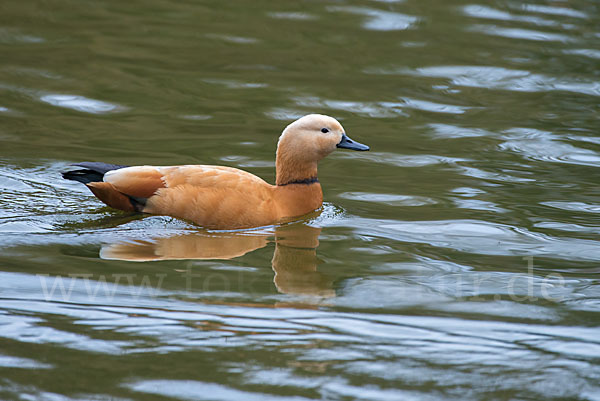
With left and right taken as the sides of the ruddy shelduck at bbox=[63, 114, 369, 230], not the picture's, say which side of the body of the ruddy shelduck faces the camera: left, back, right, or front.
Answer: right
